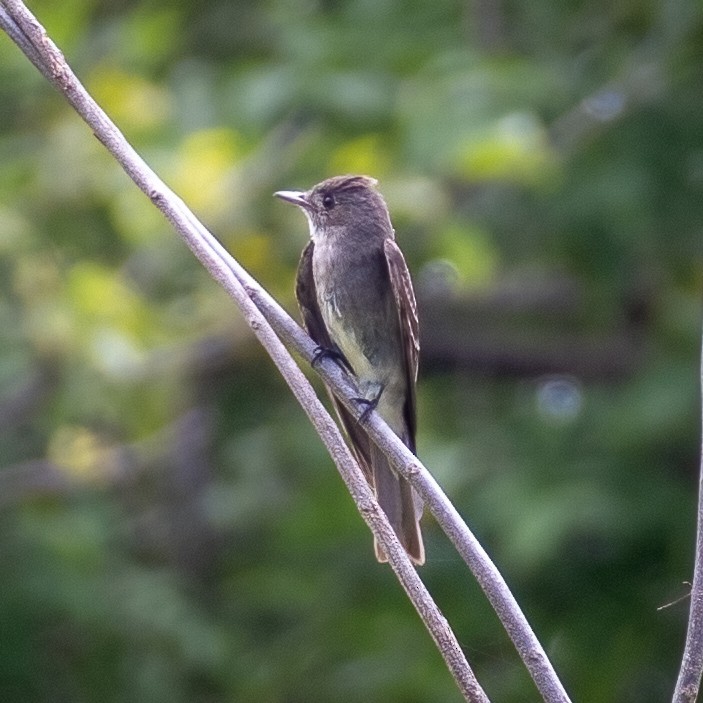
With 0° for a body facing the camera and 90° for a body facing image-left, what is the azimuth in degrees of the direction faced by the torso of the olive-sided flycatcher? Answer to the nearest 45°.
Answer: approximately 45°
